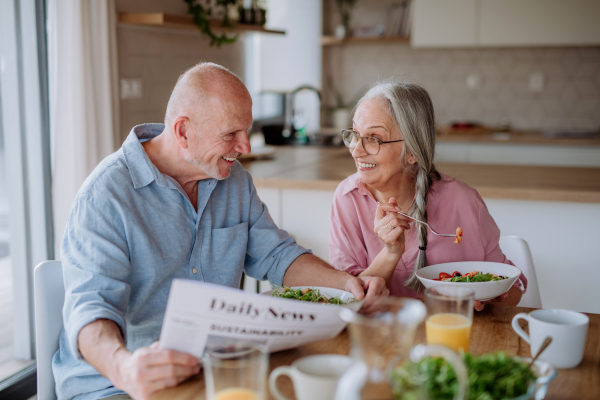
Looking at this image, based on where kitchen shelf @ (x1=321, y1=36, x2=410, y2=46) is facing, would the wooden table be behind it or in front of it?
in front

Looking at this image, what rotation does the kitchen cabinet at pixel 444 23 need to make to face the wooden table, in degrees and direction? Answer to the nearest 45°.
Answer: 0° — it already faces it

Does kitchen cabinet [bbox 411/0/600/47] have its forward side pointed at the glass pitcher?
yes

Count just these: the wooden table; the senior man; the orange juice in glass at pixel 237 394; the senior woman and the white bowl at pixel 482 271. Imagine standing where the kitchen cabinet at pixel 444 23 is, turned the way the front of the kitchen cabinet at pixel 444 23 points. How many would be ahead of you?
5

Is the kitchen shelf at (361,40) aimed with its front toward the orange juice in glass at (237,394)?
yes

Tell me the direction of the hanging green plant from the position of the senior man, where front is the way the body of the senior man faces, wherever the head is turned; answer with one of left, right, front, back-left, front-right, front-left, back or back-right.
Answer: back-left

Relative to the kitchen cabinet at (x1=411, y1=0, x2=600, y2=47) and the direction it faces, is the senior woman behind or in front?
in front

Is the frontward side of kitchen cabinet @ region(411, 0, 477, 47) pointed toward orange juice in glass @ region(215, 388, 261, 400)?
yes

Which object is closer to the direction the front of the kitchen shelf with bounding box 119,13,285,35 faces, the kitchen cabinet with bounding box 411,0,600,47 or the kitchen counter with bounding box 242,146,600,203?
the kitchen counter

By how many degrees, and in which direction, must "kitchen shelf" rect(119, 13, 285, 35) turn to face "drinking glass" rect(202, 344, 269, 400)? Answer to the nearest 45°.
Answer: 0° — it already faces it

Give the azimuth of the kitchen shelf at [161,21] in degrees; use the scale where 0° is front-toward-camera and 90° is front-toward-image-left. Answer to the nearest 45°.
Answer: approximately 0°
